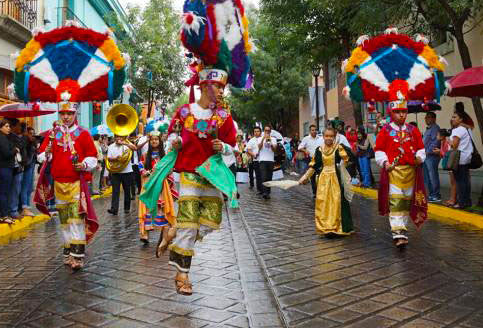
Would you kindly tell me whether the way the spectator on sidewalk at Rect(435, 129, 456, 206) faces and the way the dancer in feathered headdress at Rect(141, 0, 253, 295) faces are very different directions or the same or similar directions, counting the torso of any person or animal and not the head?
very different directions

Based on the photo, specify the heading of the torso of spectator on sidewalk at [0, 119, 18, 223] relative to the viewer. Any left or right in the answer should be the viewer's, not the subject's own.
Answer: facing to the right of the viewer

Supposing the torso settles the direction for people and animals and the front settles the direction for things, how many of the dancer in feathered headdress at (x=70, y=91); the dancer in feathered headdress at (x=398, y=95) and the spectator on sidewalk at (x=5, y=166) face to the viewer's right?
1

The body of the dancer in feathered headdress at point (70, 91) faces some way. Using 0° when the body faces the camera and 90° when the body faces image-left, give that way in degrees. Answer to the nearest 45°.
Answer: approximately 0°

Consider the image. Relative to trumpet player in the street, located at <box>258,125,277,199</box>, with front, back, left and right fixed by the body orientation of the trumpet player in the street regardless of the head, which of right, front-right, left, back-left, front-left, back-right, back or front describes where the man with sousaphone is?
front-right

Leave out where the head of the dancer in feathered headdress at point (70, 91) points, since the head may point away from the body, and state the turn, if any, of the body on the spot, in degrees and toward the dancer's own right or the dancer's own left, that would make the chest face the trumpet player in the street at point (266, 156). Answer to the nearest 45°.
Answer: approximately 135° to the dancer's own left

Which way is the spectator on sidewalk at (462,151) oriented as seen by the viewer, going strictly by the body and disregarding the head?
to the viewer's left

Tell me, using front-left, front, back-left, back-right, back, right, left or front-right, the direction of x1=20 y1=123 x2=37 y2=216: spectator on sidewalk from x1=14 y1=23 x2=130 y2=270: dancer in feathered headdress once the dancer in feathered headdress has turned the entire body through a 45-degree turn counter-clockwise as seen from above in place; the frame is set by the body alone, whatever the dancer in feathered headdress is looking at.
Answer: back-left
